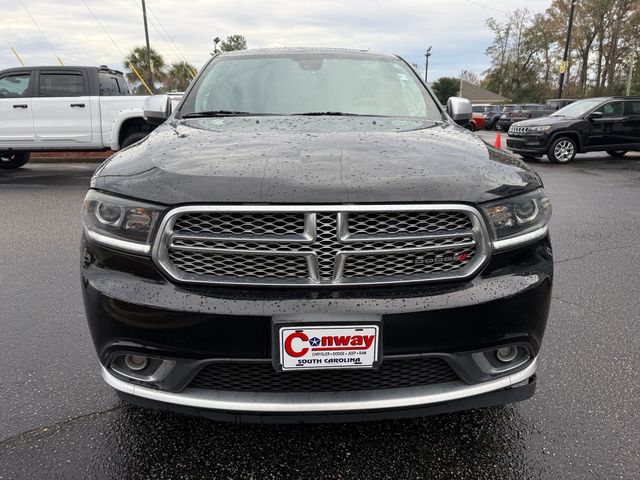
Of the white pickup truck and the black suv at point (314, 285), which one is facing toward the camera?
the black suv

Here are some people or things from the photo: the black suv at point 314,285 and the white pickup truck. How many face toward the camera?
1

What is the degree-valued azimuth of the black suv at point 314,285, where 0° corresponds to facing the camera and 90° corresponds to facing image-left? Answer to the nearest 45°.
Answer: approximately 0°

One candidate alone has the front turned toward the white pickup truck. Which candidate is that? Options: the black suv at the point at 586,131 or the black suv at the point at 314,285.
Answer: the black suv at the point at 586,131

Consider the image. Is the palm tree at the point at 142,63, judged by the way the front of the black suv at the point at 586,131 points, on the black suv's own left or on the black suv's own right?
on the black suv's own right

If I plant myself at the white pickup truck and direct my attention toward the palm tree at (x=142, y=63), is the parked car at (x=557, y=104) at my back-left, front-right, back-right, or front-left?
front-right

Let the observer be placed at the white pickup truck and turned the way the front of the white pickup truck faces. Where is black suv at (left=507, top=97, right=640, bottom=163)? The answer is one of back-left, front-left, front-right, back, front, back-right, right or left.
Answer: back-right

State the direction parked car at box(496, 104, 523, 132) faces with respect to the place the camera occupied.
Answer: facing the viewer and to the left of the viewer
